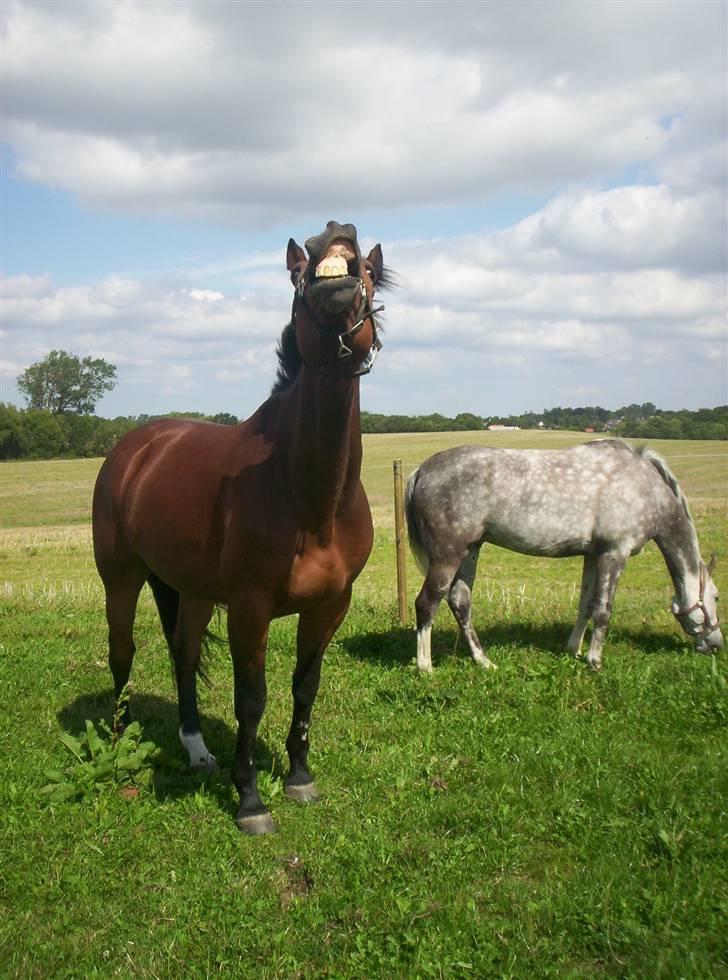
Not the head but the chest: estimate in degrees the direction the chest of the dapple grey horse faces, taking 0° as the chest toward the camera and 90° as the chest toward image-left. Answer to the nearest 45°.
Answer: approximately 270°

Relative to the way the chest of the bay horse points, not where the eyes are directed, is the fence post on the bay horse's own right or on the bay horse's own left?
on the bay horse's own left
